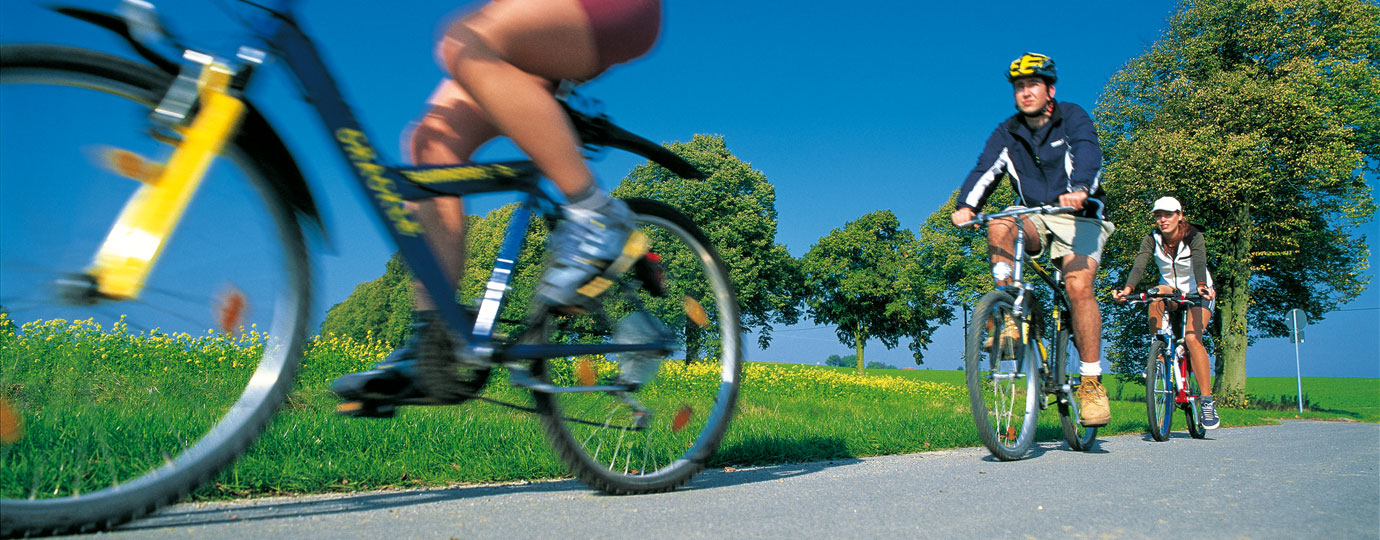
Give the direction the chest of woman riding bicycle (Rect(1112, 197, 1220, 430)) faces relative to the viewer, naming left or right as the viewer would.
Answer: facing the viewer and to the left of the viewer

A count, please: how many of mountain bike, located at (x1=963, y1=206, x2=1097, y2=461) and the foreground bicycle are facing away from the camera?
0

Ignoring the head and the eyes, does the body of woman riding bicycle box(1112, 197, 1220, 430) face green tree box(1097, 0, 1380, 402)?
no

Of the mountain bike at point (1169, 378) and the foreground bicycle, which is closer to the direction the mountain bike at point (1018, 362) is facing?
the foreground bicycle

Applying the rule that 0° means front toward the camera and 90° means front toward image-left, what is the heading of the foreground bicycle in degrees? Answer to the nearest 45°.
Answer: approximately 45°

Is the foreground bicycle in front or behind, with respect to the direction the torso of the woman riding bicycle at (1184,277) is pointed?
in front

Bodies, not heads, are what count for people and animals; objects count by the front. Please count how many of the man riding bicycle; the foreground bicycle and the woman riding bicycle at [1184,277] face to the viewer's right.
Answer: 0

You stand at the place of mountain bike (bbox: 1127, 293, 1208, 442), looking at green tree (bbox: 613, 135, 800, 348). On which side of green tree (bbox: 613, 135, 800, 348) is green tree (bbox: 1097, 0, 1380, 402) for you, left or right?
right

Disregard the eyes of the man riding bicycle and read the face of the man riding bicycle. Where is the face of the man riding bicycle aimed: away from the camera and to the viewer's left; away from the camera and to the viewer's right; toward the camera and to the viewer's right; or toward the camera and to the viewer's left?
toward the camera and to the viewer's left

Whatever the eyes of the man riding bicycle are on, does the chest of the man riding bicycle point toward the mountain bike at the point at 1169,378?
no

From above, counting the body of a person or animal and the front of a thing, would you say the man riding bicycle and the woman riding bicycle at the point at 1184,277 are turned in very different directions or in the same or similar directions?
same or similar directions

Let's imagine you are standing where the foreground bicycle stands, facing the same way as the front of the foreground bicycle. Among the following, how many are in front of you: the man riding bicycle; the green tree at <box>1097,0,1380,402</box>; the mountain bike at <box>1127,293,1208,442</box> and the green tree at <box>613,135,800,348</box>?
0

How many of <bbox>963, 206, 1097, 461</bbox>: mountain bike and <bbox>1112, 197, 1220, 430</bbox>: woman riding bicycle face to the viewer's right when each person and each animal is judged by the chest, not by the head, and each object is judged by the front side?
0
